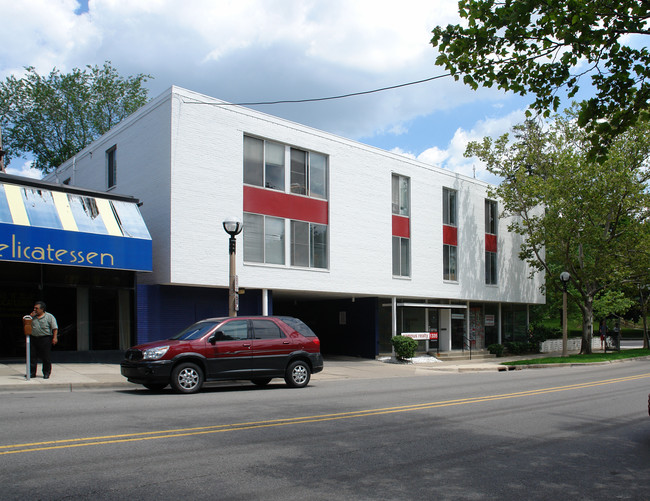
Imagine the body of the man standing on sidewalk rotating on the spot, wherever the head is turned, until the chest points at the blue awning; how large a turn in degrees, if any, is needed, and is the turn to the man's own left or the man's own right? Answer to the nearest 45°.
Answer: approximately 135° to the man's own right

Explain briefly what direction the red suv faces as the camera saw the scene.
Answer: facing the viewer and to the left of the viewer

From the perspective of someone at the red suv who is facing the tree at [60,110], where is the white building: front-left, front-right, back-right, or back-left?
front-right

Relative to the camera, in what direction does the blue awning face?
facing the viewer and to the right of the viewer

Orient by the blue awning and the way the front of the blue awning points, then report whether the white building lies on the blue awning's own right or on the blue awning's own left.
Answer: on the blue awning's own left

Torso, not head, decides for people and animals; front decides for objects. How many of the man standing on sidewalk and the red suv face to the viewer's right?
0

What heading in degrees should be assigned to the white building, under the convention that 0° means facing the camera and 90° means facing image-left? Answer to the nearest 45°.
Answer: approximately 315°

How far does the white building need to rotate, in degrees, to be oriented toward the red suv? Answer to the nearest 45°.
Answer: approximately 45° to its right

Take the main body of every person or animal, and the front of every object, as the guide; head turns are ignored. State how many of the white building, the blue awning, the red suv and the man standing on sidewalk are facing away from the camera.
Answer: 0

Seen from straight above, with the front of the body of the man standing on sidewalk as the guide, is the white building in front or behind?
behind

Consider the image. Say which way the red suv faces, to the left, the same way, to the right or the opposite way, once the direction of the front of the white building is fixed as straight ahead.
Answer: to the right

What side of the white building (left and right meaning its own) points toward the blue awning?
right
